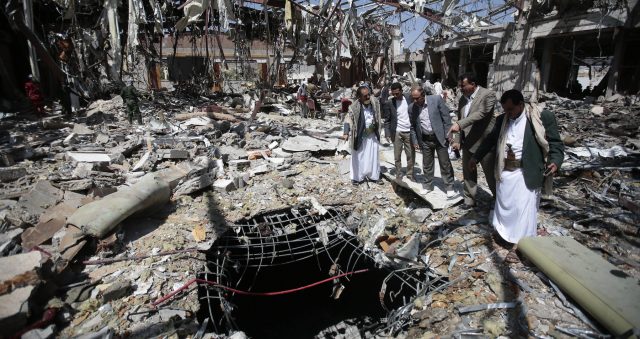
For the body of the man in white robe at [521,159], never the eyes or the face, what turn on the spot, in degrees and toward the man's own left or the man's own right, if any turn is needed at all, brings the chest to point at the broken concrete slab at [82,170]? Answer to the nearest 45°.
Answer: approximately 45° to the man's own right

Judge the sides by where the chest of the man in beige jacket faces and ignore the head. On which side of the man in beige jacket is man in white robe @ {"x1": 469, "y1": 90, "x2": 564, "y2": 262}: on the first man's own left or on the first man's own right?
on the first man's own left

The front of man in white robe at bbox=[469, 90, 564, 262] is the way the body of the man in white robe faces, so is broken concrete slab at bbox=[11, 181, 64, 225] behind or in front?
in front

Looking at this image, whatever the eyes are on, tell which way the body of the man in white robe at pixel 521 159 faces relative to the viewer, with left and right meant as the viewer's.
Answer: facing the viewer and to the left of the viewer

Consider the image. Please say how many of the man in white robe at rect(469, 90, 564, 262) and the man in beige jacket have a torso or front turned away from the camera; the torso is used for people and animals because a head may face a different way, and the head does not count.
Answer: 0

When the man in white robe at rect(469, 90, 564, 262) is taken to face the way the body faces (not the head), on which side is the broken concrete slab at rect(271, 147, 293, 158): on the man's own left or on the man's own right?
on the man's own right

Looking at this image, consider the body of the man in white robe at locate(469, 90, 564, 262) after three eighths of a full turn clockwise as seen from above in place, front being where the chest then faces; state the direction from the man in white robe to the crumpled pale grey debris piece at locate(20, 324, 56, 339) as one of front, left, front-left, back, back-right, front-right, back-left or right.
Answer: back-left

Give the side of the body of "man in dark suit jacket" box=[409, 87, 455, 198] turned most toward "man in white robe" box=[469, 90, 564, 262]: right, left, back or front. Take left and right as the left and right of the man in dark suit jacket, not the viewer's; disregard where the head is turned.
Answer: left

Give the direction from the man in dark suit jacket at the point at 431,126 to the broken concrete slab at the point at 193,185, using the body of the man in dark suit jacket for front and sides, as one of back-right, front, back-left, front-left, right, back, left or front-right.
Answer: front-right

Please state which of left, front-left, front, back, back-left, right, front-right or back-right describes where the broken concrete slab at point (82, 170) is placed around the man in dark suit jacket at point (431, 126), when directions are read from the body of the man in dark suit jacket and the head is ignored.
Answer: front-right

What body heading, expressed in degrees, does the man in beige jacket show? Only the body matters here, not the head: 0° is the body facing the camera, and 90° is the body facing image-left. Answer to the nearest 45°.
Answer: approximately 45°

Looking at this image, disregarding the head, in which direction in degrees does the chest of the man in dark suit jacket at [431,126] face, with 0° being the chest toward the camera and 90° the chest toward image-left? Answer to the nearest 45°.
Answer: approximately 45°
